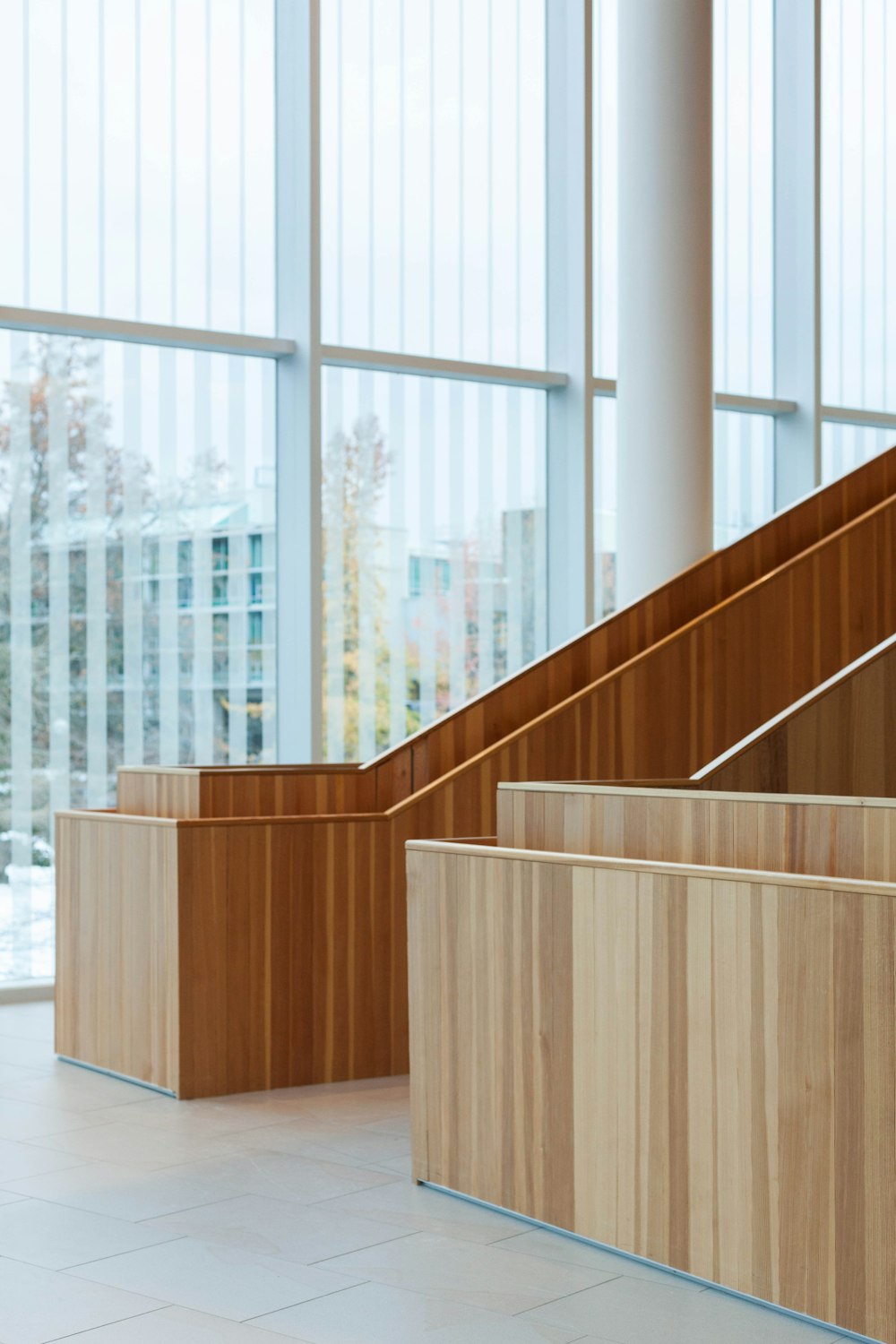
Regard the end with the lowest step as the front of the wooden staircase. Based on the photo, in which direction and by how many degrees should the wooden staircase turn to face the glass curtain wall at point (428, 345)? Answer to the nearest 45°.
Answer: approximately 90° to its right

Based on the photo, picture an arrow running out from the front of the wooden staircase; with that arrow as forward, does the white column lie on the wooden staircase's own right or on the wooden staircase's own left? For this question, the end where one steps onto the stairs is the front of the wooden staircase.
on the wooden staircase's own right

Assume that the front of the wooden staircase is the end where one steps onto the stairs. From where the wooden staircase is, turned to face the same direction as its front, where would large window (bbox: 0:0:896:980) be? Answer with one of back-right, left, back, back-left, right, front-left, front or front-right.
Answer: right

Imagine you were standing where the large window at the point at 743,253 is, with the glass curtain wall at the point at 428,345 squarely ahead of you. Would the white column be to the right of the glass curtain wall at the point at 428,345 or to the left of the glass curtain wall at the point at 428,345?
left

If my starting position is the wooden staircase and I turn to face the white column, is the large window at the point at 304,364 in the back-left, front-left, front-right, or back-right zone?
front-left

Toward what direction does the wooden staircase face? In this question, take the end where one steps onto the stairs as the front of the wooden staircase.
to the viewer's left
